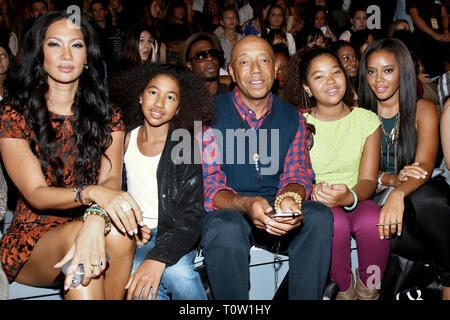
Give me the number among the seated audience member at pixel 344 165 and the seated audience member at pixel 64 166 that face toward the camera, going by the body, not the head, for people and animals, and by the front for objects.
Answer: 2

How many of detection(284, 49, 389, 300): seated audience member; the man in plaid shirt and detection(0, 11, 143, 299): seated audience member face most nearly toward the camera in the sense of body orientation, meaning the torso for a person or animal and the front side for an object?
3

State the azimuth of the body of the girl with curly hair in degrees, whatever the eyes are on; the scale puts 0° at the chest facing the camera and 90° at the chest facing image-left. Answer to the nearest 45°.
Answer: approximately 45°

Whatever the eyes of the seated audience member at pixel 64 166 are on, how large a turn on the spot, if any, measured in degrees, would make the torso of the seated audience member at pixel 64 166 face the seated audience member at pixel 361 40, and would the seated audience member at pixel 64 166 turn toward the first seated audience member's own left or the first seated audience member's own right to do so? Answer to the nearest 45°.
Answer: approximately 135° to the first seated audience member's own left

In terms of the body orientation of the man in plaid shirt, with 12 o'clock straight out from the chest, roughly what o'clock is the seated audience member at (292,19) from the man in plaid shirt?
The seated audience member is roughly at 6 o'clock from the man in plaid shirt.

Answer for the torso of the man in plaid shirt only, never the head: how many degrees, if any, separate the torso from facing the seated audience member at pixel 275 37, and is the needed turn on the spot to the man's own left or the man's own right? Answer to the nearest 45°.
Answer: approximately 180°

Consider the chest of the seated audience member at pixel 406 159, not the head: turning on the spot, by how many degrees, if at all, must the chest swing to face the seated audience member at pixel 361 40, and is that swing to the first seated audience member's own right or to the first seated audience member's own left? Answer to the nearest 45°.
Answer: approximately 135° to the first seated audience member's own right

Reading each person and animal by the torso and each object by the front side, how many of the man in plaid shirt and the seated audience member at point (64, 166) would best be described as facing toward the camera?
2
